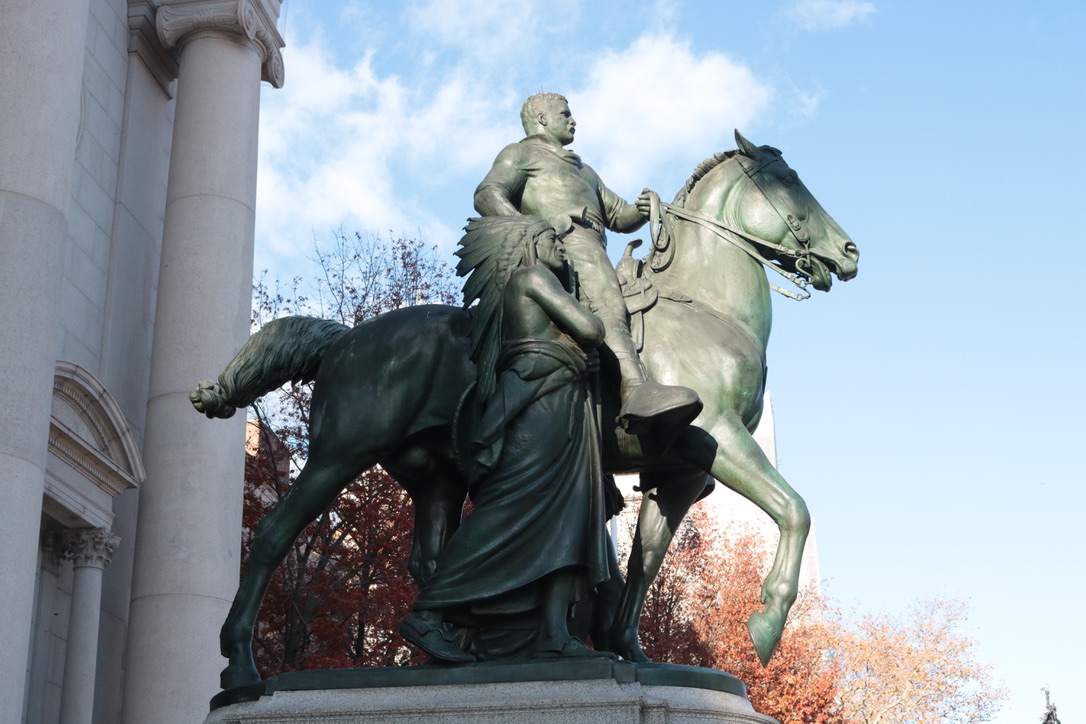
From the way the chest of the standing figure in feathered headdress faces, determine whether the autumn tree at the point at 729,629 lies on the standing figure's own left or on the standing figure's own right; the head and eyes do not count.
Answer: on the standing figure's own left

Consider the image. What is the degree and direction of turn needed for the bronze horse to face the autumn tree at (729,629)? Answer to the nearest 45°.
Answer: approximately 90° to its left

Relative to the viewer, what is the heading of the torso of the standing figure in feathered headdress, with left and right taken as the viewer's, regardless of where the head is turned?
facing to the right of the viewer

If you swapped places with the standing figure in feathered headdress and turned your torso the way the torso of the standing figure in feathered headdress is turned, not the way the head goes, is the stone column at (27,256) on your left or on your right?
on your left

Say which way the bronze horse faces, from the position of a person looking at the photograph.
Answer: facing to the right of the viewer

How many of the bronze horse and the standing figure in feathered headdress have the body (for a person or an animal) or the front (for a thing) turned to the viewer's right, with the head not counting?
2

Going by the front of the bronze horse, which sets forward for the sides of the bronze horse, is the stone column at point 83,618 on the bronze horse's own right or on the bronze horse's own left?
on the bronze horse's own left
